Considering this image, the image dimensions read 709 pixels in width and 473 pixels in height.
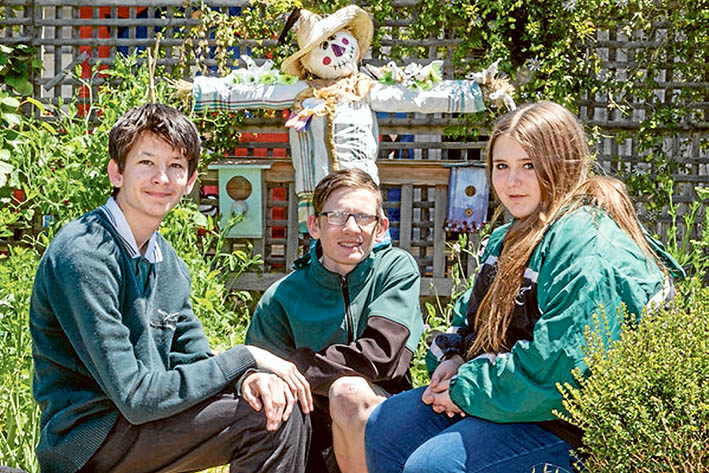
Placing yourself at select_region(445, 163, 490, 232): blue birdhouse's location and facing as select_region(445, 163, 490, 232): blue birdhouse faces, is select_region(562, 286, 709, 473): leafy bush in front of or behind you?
in front

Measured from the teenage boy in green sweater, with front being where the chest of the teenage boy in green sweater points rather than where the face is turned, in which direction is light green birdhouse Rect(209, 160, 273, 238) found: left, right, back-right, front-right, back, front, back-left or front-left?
back-left

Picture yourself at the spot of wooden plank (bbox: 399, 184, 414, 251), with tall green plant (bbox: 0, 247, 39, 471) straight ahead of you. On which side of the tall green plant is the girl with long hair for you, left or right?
left

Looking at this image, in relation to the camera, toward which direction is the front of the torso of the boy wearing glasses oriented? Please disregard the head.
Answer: toward the camera

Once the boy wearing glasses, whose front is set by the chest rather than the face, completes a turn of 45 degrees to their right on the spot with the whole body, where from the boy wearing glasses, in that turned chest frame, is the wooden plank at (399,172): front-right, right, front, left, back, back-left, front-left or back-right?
back-right

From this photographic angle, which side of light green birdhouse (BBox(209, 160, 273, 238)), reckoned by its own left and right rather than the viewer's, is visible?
front

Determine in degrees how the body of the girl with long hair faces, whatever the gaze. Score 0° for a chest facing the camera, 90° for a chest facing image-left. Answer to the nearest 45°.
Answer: approximately 45°

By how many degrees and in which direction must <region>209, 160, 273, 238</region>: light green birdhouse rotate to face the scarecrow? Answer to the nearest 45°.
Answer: approximately 45° to its left

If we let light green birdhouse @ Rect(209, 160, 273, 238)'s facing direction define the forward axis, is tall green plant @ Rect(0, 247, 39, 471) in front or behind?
in front

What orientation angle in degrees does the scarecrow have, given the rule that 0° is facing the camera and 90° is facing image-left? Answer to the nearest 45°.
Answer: approximately 0°

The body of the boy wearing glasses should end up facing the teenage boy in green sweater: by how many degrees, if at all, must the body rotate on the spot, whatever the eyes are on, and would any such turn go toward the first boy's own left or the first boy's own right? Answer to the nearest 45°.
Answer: approximately 45° to the first boy's own right

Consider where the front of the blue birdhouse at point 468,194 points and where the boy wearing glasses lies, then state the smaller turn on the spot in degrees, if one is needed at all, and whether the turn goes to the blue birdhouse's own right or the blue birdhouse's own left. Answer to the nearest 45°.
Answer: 0° — it already faces them

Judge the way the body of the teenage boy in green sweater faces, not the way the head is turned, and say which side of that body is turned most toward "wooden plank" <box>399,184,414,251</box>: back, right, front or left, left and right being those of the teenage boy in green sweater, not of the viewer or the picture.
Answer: left

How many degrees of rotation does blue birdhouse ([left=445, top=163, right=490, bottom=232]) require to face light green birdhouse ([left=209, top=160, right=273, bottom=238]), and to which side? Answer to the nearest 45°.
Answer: approximately 90° to its right
